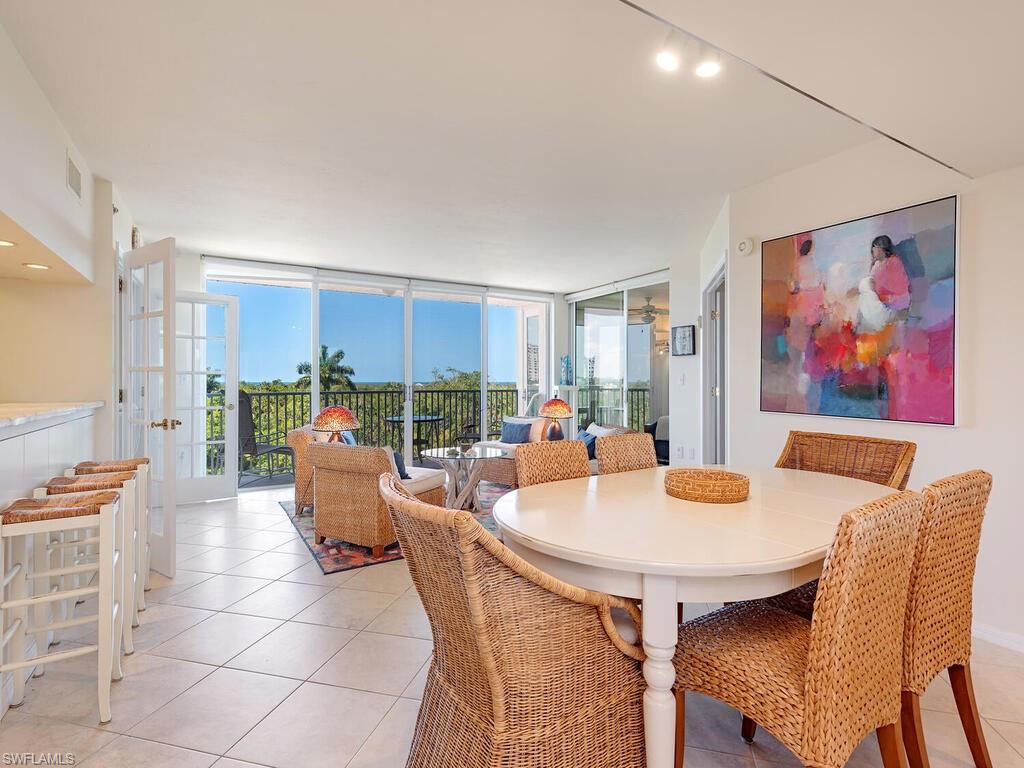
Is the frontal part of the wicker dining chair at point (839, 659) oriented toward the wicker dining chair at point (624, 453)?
yes

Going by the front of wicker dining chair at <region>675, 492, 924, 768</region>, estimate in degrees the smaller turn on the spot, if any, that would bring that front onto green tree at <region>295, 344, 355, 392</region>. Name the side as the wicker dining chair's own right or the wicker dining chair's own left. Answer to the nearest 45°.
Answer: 0° — it already faces it

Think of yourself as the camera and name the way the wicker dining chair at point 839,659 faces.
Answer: facing away from the viewer and to the left of the viewer

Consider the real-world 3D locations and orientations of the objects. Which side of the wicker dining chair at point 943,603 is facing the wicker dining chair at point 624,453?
front

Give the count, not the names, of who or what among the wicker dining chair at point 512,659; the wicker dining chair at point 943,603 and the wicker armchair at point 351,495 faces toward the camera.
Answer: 0

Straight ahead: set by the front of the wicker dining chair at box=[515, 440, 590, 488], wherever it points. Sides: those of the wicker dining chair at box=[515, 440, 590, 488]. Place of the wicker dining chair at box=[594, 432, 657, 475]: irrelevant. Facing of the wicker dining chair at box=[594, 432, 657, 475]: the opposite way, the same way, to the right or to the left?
the same way

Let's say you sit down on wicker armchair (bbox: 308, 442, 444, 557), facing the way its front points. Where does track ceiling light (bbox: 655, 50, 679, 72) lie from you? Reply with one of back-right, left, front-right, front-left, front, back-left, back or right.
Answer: right

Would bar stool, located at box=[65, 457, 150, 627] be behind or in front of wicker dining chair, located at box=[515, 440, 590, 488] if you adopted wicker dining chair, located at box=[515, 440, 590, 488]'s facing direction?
in front

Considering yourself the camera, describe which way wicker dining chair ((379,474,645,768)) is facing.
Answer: facing away from the viewer and to the right of the viewer

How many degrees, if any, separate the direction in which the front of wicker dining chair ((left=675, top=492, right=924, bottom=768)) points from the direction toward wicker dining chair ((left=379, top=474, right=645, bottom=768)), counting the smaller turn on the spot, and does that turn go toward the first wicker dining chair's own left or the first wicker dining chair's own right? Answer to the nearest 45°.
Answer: approximately 90° to the first wicker dining chair's own left

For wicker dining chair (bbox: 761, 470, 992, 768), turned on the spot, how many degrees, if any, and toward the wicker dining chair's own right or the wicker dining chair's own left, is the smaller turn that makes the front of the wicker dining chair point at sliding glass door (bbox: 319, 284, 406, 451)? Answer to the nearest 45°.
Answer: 0° — it already faces it

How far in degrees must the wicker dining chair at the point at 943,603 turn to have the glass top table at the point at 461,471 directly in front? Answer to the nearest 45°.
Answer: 0° — it already faces it

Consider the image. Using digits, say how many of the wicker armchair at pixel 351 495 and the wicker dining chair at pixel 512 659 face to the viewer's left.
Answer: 0
